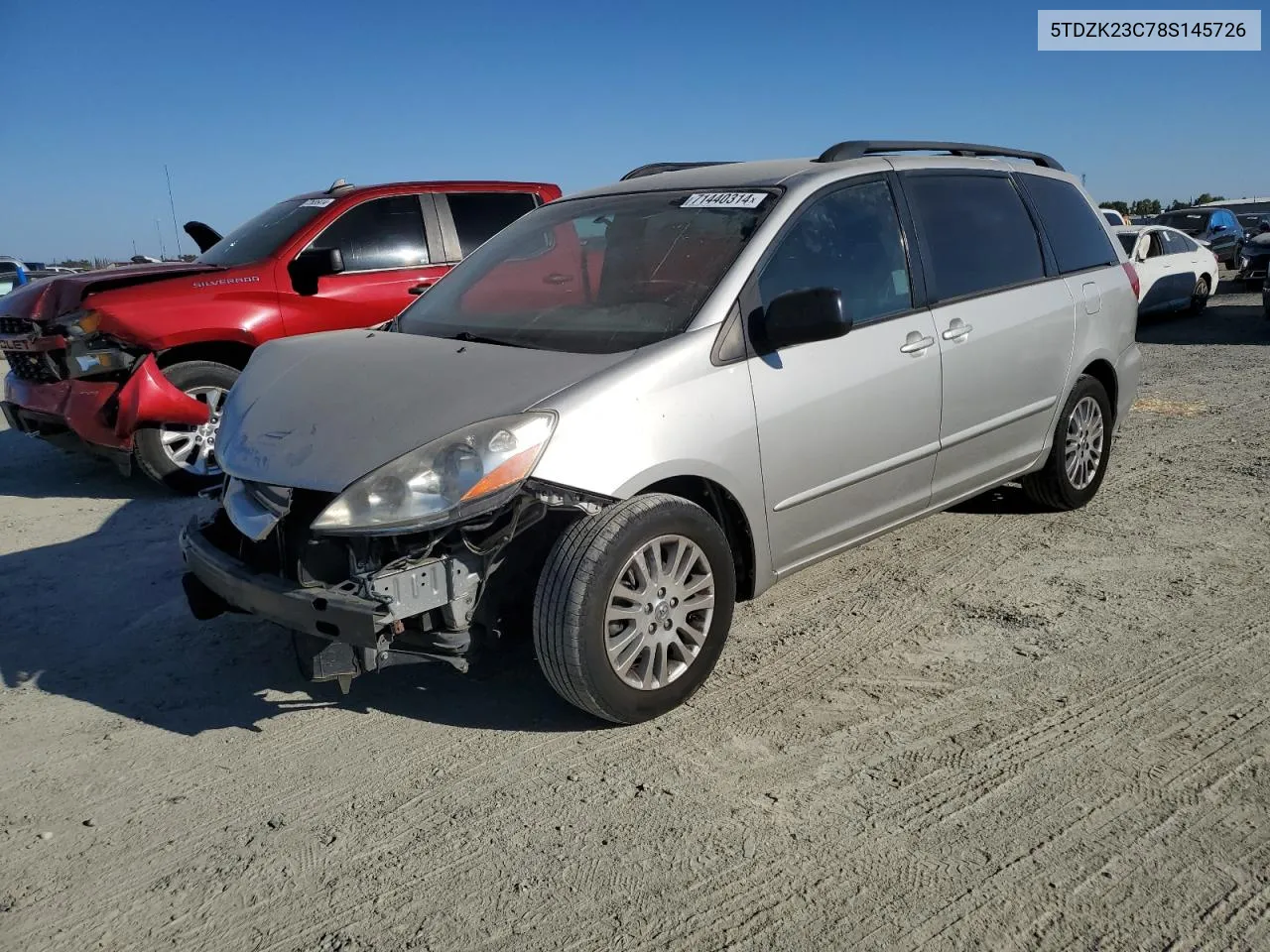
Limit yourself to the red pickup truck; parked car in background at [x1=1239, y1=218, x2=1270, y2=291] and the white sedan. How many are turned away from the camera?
0

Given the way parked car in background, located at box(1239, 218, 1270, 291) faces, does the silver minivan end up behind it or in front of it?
in front

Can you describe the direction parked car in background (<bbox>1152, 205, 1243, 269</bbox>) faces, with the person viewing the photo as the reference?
facing the viewer and to the left of the viewer

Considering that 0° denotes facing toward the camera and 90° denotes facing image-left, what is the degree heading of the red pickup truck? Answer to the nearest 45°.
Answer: approximately 45°

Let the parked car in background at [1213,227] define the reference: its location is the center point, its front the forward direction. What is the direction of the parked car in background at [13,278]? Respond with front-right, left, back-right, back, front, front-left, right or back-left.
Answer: front

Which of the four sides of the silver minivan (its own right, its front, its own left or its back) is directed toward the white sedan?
back

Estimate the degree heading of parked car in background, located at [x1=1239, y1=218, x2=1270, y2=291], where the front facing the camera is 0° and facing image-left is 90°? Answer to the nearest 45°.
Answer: approximately 45°

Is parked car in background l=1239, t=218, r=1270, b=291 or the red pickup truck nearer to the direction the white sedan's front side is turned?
the red pickup truck

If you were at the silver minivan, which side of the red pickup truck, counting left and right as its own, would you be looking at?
left

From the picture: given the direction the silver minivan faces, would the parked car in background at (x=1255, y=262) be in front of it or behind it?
behind

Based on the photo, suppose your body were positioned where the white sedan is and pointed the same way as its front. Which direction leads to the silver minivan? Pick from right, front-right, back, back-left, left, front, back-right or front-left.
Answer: front-left

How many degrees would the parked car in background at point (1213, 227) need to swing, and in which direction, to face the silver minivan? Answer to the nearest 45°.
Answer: approximately 45° to its left

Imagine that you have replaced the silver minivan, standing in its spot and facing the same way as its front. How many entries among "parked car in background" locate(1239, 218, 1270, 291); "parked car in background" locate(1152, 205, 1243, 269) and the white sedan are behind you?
3

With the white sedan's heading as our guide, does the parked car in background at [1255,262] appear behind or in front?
behind
